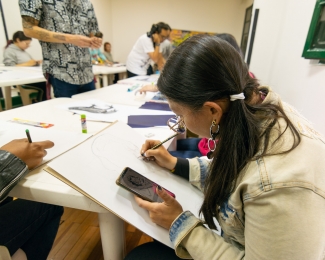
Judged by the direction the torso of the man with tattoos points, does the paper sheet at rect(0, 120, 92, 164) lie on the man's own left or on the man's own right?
on the man's own right

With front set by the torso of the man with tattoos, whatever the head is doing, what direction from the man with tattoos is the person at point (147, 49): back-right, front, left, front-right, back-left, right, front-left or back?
left

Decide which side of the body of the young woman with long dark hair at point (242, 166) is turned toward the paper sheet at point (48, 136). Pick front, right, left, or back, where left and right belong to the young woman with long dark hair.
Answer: front

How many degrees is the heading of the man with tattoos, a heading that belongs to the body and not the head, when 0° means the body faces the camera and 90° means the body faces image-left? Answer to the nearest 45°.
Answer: approximately 315°

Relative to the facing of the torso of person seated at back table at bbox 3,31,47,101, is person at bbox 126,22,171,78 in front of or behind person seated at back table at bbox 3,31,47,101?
in front

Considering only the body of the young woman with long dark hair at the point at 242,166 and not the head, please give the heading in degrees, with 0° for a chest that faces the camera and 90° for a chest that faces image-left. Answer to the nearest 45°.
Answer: approximately 90°

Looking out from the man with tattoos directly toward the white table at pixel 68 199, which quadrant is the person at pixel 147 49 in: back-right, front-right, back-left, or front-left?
back-left

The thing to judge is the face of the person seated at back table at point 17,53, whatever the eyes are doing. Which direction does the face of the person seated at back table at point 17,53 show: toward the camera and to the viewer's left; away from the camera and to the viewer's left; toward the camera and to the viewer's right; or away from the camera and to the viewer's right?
toward the camera and to the viewer's right

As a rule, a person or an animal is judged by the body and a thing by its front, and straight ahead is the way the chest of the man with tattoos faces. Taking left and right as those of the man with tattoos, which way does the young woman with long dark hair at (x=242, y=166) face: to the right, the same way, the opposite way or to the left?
the opposite way

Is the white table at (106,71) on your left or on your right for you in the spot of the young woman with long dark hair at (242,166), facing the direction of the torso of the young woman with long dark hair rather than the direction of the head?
on your right
